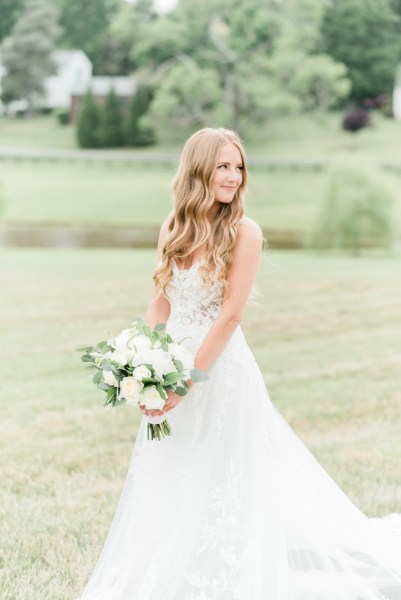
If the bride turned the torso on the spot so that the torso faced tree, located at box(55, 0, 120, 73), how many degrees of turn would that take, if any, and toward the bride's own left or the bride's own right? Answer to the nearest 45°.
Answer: approximately 135° to the bride's own right

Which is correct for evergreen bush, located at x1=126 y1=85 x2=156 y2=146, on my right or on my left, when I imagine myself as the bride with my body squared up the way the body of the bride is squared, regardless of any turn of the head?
on my right

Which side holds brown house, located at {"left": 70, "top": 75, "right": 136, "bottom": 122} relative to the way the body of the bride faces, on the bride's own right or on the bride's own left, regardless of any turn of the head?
on the bride's own right

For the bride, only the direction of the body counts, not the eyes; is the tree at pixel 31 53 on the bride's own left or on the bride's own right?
on the bride's own right

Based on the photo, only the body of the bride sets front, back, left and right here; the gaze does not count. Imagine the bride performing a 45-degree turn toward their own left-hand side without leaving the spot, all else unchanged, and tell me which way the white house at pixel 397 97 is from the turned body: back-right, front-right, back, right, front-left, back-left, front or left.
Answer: back

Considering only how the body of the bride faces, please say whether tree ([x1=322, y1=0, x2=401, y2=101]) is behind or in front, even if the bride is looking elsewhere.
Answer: behind

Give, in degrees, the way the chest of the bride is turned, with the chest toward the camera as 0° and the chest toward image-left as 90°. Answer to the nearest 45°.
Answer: approximately 45°

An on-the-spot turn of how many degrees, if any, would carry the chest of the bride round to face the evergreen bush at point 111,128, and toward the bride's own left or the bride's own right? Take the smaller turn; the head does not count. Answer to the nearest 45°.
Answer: approximately 135° to the bride's own right
